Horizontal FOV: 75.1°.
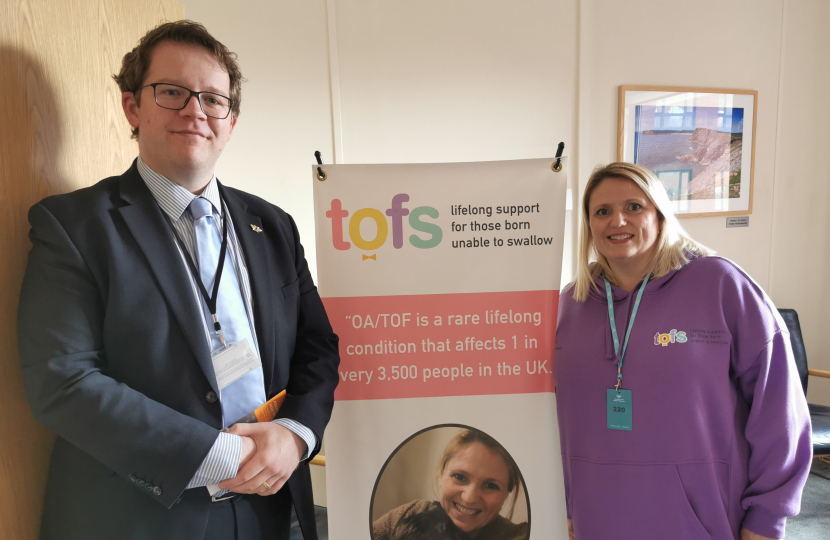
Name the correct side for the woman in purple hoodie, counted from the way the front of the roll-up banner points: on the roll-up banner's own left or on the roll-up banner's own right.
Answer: on the roll-up banner's own left

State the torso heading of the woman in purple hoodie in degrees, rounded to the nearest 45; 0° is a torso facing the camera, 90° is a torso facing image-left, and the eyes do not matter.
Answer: approximately 45°

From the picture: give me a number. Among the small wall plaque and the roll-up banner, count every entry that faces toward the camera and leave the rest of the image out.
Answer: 2

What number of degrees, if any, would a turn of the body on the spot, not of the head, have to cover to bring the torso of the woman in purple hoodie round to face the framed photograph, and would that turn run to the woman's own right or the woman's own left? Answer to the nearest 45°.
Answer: approximately 135° to the woman's own right

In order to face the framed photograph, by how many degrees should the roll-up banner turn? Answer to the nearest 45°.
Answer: approximately 135° to its left

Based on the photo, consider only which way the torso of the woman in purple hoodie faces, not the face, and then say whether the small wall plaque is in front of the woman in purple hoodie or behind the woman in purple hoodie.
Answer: behind

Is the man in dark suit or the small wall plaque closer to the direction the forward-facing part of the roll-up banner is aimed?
the man in dark suit

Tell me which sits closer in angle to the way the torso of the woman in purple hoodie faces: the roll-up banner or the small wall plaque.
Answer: the roll-up banner

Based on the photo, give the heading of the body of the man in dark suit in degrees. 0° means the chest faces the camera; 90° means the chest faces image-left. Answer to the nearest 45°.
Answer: approximately 315°
